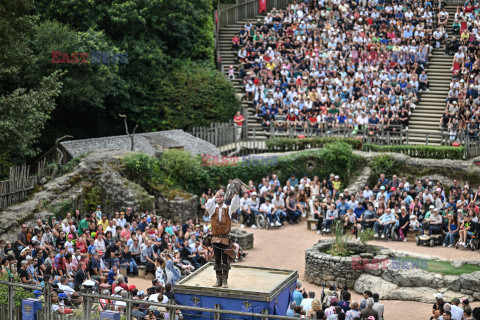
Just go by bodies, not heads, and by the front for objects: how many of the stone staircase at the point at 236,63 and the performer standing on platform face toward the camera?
2

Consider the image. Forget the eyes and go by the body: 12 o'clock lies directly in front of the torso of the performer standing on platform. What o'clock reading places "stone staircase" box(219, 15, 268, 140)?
The stone staircase is roughly at 6 o'clock from the performer standing on platform.
